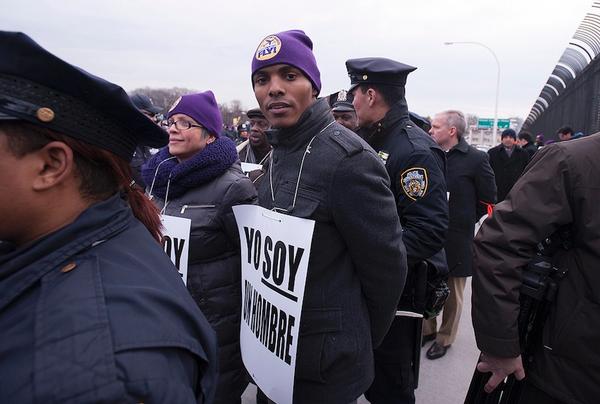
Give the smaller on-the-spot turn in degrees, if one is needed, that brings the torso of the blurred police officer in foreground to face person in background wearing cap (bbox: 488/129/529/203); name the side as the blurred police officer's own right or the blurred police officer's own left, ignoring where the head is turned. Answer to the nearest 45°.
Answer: approximately 135° to the blurred police officer's own right

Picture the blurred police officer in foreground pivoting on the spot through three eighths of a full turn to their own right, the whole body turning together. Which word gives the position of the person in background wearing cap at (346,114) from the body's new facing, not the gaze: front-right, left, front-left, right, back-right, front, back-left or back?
front

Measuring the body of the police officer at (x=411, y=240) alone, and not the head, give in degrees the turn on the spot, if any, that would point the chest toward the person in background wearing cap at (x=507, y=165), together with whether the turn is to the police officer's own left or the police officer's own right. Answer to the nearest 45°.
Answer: approximately 90° to the police officer's own right

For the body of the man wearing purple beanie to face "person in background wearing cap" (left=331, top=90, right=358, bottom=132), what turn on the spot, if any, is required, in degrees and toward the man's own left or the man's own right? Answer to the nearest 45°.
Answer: approximately 135° to the man's own right

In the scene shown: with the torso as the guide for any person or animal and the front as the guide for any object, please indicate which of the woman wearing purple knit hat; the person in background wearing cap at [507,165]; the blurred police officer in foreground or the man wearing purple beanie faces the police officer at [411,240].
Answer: the person in background wearing cap

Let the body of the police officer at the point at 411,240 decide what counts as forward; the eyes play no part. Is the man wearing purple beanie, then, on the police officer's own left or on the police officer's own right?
on the police officer's own left

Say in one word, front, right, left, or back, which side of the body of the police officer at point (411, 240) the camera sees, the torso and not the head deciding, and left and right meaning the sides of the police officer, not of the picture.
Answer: left

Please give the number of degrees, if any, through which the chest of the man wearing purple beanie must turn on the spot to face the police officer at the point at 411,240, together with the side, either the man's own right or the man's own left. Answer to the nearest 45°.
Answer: approximately 180°

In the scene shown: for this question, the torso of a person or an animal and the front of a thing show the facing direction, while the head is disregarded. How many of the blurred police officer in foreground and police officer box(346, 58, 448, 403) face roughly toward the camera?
0

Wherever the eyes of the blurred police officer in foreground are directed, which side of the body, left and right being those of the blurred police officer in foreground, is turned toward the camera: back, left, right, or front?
left

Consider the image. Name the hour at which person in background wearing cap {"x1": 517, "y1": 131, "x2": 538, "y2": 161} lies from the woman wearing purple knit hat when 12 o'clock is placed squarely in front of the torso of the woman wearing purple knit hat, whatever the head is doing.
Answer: The person in background wearing cap is roughly at 6 o'clock from the woman wearing purple knit hat.

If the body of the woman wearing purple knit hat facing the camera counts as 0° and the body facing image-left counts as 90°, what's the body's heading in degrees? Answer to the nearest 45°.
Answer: approximately 45°

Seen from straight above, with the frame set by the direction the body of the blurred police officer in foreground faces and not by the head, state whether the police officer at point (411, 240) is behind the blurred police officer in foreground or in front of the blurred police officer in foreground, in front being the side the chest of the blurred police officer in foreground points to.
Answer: behind
